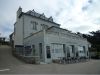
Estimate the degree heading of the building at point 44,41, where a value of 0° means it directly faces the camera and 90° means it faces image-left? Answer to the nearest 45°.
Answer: approximately 315°
